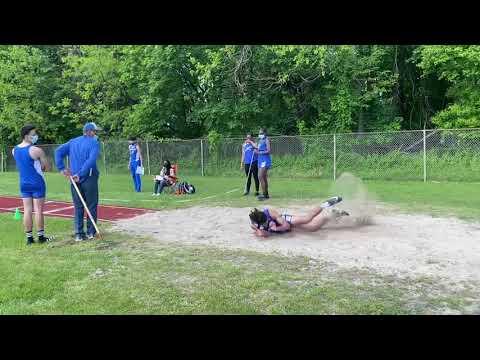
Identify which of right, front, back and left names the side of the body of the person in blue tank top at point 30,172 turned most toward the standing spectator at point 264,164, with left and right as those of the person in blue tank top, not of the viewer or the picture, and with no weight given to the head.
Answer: front

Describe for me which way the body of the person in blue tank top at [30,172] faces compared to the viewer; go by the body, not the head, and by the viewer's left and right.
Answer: facing away from the viewer and to the right of the viewer

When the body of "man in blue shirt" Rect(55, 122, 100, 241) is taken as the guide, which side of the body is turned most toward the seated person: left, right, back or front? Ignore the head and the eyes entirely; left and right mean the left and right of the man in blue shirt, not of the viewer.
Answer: front

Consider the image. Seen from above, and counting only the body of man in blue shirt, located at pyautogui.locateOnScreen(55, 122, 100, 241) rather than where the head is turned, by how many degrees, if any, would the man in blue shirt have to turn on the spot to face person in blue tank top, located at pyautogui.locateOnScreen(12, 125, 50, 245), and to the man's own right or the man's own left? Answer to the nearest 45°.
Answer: approximately 135° to the man's own left

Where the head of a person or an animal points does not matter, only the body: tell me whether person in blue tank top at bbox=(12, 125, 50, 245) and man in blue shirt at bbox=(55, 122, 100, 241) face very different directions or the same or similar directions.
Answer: same or similar directions

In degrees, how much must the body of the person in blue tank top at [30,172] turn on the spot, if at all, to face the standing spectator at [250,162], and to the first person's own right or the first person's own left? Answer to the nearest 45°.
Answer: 0° — they already face them

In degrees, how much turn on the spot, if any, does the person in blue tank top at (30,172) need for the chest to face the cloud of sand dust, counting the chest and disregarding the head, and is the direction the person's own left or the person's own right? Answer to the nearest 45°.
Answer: approximately 45° to the person's own right

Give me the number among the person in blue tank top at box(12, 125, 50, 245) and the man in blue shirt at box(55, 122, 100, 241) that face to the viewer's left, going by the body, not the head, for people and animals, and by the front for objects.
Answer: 0

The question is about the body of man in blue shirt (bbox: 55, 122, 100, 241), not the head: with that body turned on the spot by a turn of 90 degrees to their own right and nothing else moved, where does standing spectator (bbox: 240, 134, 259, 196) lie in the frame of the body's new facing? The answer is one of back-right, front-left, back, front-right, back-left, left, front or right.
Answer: left

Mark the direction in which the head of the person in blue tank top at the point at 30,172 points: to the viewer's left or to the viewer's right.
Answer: to the viewer's right

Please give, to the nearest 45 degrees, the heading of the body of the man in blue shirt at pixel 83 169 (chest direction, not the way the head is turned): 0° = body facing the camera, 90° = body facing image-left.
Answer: approximately 225°
